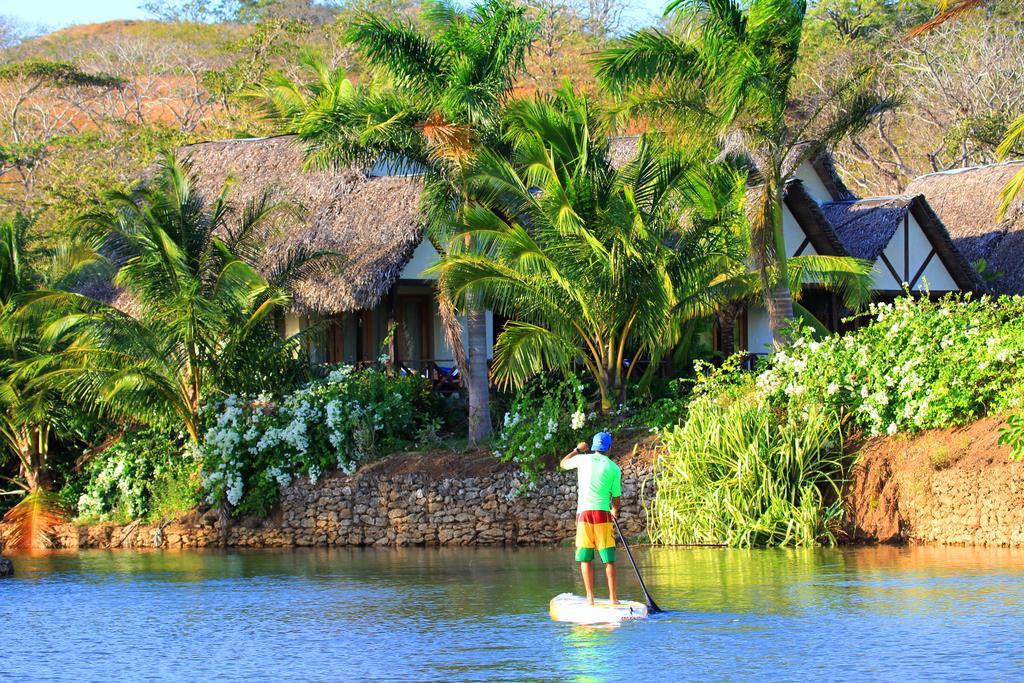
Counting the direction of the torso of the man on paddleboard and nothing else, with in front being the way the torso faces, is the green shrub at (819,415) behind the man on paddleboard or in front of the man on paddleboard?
in front

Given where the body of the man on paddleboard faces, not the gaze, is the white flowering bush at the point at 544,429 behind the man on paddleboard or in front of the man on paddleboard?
in front

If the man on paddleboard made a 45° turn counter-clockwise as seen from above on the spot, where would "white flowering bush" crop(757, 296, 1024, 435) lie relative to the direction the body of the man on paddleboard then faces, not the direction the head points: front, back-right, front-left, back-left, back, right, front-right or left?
right

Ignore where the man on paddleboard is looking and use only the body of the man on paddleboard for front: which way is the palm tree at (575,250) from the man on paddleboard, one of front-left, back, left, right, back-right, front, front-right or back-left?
front

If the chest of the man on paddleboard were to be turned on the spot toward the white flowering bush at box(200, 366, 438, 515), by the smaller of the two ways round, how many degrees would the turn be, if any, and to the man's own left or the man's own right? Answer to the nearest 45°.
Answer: approximately 45° to the man's own left

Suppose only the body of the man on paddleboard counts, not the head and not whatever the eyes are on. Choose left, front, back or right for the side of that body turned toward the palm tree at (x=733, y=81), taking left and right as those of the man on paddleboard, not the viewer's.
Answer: front

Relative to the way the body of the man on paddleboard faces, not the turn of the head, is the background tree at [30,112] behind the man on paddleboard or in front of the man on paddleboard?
in front

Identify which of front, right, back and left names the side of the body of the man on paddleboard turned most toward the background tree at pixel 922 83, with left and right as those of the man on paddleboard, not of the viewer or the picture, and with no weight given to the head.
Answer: front

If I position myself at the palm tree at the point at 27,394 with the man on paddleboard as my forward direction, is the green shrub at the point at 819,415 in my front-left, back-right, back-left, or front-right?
front-left

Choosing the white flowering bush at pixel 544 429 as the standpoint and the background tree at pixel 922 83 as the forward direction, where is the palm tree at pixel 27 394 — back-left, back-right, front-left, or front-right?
back-left

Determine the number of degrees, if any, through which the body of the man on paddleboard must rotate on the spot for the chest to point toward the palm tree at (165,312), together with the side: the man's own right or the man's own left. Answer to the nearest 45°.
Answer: approximately 45° to the man's own left

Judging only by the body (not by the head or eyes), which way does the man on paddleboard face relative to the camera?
away from the camera

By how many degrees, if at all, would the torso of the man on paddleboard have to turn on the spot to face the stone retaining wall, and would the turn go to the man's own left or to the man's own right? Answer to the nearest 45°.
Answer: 0° — they already face it
